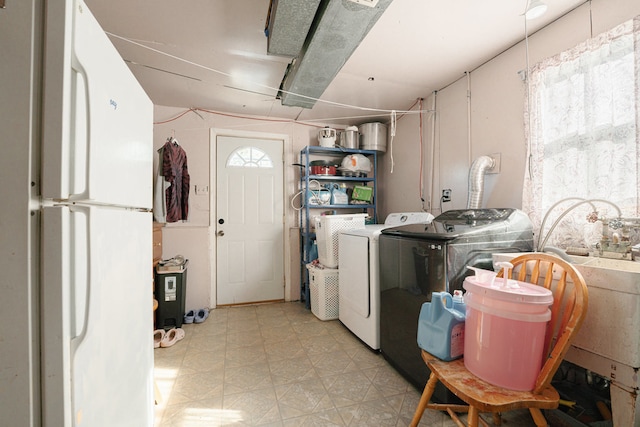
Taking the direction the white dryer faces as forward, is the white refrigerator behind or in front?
in front

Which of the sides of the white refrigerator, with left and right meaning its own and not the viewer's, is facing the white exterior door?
left

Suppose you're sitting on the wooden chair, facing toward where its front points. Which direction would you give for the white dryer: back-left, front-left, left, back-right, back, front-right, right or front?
right

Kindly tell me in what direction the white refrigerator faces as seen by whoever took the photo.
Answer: facing the viewer and to the right of the viewer

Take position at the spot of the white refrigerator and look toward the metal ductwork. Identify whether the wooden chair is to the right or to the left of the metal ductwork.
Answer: right

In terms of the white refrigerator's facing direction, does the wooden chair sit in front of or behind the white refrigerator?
in front

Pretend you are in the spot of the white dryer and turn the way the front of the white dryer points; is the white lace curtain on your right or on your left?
on your left

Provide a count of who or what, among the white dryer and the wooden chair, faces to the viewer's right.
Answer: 0

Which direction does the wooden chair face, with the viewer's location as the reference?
facing the viewer and to the left of the viewer

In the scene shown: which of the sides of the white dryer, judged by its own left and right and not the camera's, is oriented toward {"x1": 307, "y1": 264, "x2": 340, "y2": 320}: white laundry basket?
right

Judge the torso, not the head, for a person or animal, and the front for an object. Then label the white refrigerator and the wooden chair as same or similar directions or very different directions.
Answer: very different directions

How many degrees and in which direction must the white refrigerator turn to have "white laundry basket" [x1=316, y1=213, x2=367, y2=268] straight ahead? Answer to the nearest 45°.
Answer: approximately 90° to its left

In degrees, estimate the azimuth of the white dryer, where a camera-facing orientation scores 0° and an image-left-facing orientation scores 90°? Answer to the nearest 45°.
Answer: approximately 45°

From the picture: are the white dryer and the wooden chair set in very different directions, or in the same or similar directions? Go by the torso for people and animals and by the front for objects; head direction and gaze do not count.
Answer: same or similar directions

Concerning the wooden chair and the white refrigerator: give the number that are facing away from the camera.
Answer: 0

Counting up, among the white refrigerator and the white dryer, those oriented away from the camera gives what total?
0
